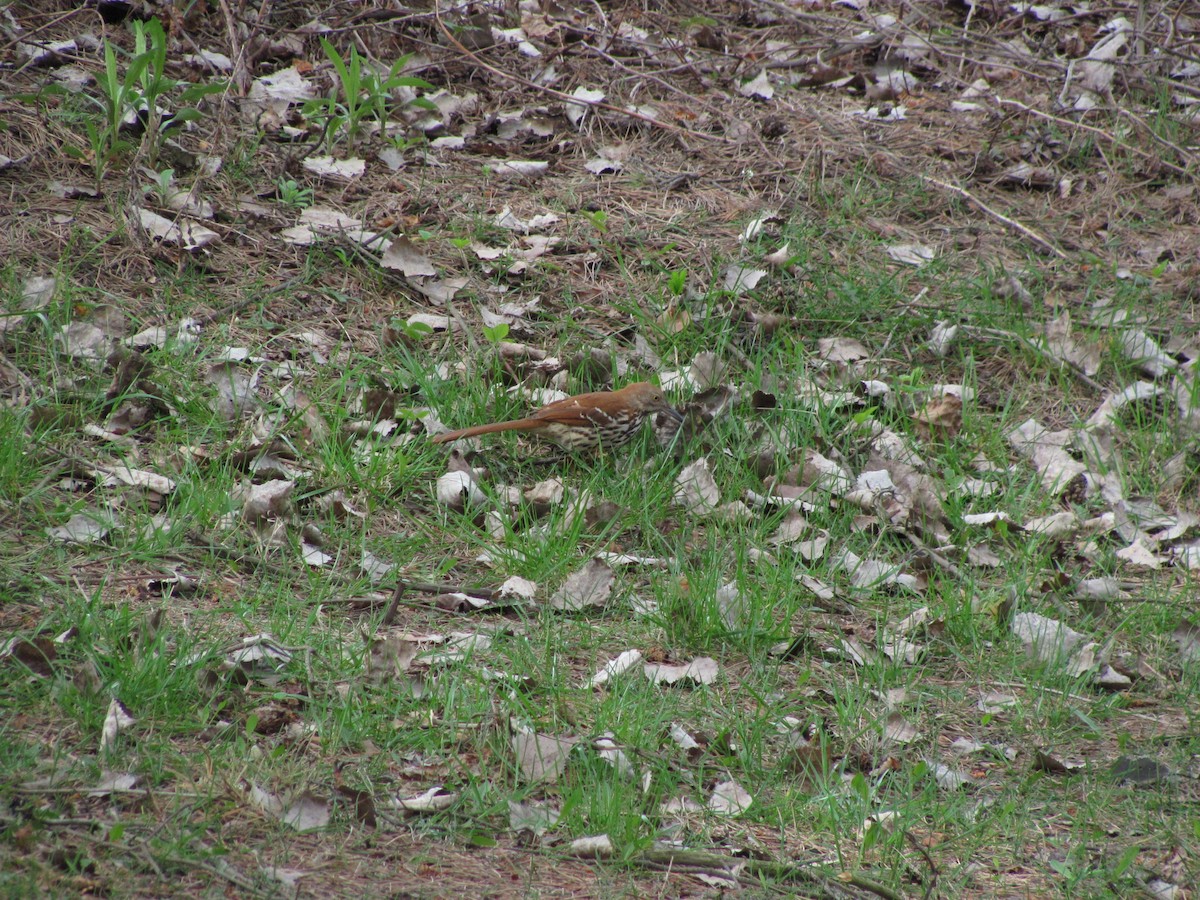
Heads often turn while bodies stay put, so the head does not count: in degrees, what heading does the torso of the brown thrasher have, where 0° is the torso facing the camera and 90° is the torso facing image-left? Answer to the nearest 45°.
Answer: approximately 270°

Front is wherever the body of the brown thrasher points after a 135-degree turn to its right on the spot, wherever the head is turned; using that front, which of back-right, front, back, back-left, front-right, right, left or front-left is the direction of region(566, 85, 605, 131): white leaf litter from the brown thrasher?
back-right

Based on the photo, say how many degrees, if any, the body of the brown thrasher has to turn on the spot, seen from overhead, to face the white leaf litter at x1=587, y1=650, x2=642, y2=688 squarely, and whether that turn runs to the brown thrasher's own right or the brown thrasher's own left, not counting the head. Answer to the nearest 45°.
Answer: approximately 90° to the brown thrasher's own right

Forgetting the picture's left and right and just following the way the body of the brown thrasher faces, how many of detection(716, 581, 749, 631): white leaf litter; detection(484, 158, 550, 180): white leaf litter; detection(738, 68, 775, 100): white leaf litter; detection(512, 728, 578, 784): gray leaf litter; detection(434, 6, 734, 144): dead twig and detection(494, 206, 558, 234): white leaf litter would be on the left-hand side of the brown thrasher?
4

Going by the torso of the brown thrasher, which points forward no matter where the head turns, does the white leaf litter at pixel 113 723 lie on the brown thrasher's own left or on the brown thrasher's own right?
on the brown thrasher's own right

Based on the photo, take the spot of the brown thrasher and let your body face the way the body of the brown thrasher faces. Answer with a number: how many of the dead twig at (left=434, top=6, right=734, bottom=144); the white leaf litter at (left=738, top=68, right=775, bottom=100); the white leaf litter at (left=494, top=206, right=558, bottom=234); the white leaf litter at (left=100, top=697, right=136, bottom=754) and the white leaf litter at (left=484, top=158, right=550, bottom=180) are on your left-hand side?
4

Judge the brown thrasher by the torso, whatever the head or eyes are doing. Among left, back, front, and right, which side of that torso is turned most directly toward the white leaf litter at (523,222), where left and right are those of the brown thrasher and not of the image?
left

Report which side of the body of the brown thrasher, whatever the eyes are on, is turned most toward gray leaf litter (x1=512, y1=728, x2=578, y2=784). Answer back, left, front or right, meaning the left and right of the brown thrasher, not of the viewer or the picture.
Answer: right

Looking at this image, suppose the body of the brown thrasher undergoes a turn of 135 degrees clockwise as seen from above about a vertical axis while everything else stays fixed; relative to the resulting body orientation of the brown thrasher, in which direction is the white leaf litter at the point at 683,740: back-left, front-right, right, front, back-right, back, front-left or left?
front-left

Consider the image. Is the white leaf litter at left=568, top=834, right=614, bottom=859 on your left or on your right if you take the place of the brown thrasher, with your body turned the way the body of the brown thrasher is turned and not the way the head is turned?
on your right
